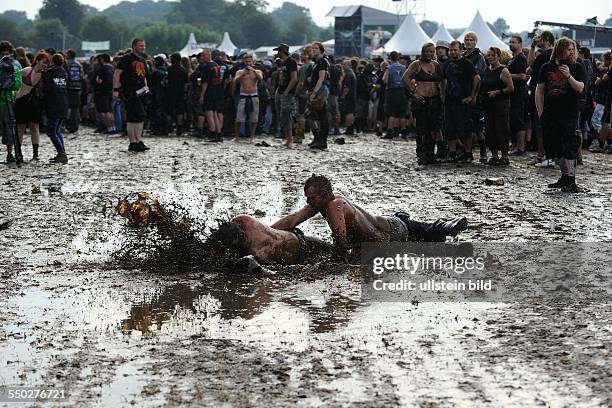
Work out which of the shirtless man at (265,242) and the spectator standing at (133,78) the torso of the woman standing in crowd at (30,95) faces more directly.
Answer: the shirtless man

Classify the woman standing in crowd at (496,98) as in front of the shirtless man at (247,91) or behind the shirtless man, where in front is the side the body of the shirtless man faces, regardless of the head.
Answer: in front

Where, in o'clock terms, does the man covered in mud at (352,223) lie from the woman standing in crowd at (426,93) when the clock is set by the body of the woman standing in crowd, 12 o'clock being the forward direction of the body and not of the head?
The man covered in mud is roughly at 12 o'clock from the woman standing in crowd.

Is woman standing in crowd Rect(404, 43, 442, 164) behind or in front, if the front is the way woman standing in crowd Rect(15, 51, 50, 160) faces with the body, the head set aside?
in front

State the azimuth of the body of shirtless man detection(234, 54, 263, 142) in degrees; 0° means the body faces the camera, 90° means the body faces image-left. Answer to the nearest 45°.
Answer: approximately 0°

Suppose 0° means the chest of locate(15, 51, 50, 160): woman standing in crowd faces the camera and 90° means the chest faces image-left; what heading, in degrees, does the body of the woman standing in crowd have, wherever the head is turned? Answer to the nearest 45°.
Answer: approximately 315°

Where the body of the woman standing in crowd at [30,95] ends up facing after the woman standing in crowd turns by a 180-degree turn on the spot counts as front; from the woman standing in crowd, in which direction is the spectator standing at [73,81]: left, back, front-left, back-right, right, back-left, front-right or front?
front-right

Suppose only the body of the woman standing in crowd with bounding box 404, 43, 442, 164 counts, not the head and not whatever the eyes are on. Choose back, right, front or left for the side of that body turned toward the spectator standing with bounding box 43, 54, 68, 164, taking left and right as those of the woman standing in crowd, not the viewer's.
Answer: right

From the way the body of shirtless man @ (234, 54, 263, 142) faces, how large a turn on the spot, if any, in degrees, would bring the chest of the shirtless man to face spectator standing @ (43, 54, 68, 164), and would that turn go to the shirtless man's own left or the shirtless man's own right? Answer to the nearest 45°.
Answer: approximately 45° to the shirtless man's own right

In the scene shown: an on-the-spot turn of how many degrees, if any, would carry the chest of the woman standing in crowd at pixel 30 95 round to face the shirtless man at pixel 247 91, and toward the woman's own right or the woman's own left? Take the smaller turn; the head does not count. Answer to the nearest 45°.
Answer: approximately 90° to the woman's own left

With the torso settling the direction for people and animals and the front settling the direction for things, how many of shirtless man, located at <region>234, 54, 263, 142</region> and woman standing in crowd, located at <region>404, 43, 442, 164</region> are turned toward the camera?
2
